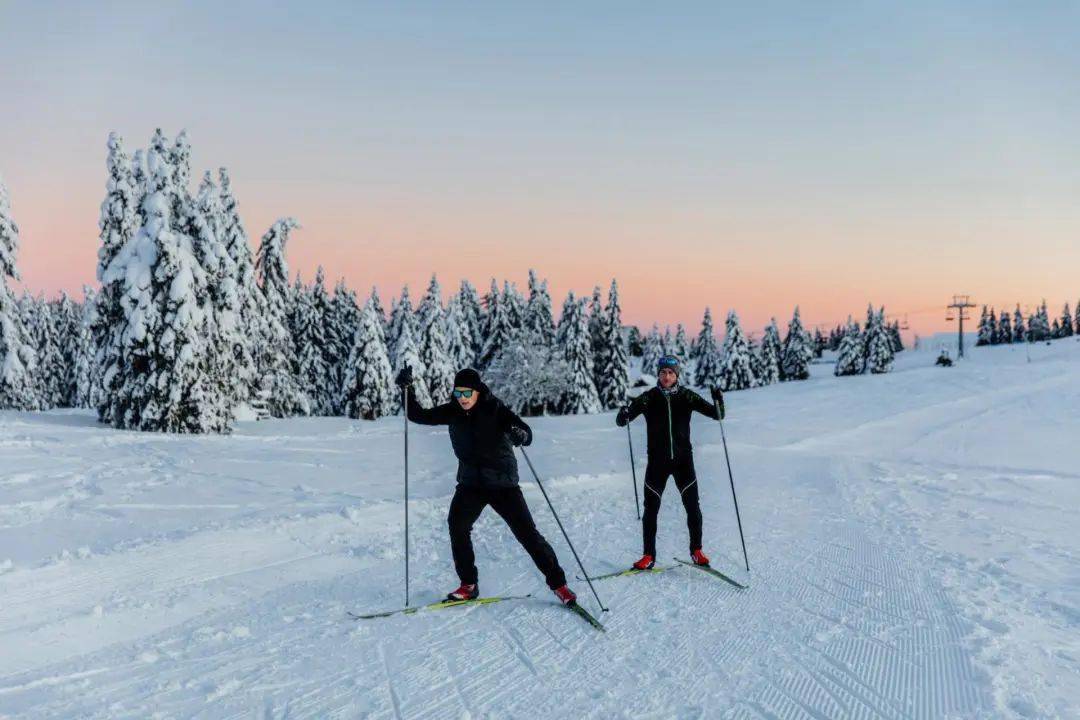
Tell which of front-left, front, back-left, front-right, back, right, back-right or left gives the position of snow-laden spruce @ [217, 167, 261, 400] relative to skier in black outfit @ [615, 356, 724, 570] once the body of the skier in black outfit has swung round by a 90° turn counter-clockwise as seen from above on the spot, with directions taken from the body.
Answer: back-left

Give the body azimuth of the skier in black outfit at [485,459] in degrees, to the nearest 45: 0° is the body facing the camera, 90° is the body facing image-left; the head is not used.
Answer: approximately 45°

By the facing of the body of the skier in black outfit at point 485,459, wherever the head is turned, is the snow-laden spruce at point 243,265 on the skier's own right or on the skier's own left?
on the skier's own right

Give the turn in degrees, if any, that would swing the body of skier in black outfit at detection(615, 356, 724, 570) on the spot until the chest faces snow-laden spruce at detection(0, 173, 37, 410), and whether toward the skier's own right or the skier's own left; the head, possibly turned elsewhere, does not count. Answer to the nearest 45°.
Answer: approximately 135° to the skier's own right

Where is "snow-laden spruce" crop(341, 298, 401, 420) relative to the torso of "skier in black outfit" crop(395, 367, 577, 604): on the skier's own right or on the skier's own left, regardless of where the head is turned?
on the skier's own right

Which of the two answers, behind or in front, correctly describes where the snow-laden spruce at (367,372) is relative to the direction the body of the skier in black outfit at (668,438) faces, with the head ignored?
behind

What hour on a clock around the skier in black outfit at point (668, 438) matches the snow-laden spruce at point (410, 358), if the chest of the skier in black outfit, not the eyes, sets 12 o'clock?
The snow-laden spruce is roughly at 5 o'clock from the skier in black outfit.

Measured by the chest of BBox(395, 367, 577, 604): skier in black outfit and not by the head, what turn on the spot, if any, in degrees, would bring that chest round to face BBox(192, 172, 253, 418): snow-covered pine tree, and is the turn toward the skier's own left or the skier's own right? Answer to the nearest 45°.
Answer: approximately 90° to the skier's own right

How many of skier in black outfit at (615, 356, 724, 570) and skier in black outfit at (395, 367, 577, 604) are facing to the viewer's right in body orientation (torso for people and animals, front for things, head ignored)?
0

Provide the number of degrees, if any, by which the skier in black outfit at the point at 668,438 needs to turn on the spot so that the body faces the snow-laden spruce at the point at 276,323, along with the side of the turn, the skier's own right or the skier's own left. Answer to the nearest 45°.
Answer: approximately 135° to the skier's own right

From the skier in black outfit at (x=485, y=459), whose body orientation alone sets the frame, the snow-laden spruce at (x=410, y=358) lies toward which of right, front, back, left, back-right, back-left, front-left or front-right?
back-right
